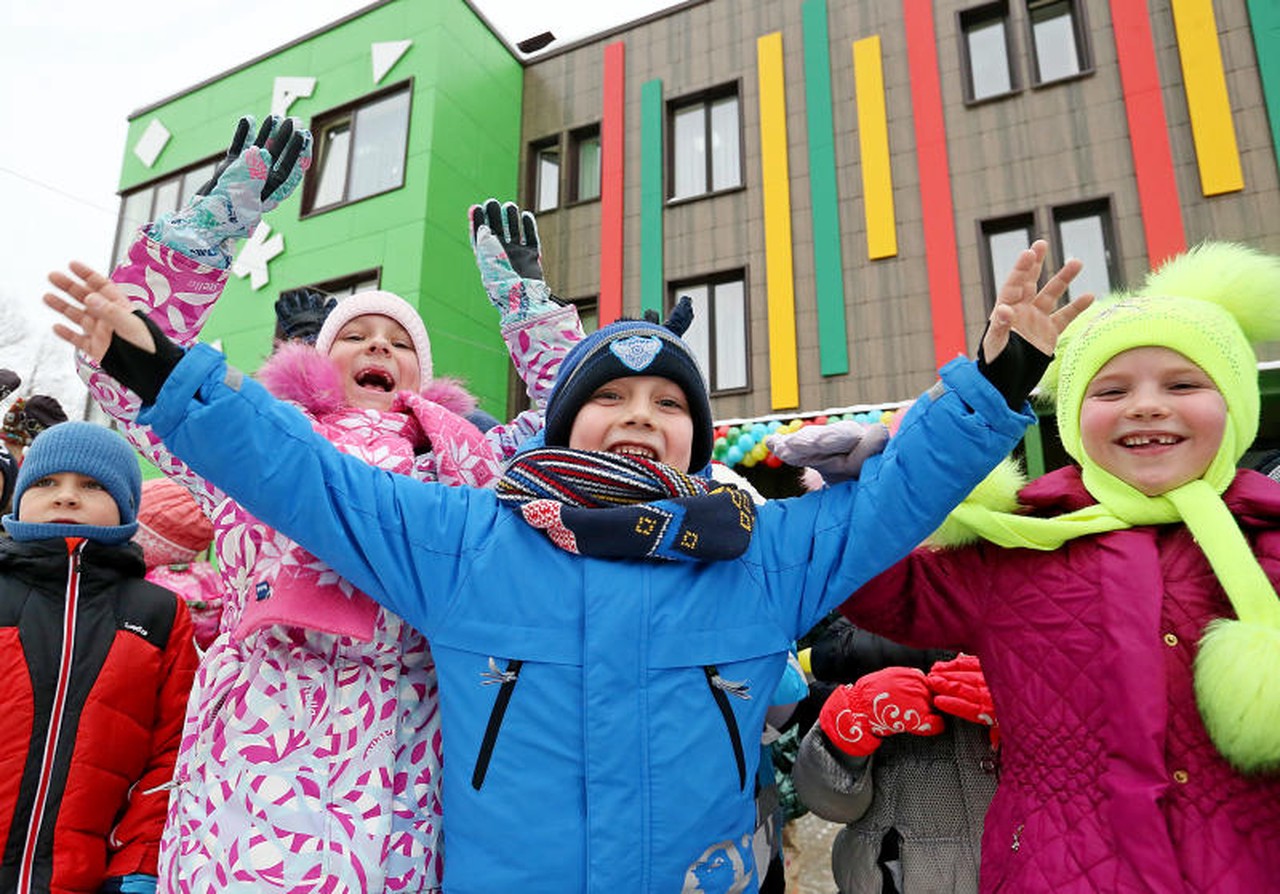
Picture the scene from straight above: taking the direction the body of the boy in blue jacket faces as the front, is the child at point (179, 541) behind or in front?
behind

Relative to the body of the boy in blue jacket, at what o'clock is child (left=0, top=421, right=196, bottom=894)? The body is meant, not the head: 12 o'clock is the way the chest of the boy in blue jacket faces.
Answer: The child is roughly at 4 o'clock from the boy in blue jacket.

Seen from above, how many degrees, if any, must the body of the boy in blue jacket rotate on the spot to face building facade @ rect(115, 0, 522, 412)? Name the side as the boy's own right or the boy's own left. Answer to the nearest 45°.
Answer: approximately 180°

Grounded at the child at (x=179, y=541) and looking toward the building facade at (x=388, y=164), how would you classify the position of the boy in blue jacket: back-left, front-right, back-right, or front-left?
back-right

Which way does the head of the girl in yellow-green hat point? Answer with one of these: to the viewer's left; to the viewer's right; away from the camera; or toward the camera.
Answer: toward the camera

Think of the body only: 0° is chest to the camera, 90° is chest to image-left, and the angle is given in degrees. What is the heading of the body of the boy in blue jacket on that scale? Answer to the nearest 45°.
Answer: approximately 0°

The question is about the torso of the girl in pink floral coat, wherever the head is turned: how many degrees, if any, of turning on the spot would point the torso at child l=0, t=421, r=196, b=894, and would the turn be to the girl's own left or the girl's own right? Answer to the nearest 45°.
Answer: approximately 135° to the girl's own right

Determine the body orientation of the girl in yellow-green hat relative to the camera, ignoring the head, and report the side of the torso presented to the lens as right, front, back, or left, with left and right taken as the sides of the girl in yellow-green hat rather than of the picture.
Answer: front

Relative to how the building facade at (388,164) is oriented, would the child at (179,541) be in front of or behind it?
in front

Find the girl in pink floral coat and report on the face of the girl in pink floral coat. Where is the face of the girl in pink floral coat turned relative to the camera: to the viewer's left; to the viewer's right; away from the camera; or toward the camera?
toward the camera

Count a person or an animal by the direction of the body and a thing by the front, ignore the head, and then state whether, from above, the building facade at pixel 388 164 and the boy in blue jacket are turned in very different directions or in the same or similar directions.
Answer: same or similar directions

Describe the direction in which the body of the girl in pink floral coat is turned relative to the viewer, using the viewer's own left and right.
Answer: facing the viewer

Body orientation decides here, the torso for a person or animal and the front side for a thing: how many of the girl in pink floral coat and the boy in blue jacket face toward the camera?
2

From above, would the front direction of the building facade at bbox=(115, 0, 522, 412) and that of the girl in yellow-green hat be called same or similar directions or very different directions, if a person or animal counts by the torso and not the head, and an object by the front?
same or similar directions

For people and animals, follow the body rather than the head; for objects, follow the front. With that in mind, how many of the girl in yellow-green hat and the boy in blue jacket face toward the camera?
2

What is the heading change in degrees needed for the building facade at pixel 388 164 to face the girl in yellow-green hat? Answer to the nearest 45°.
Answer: approximately 45° to its left
